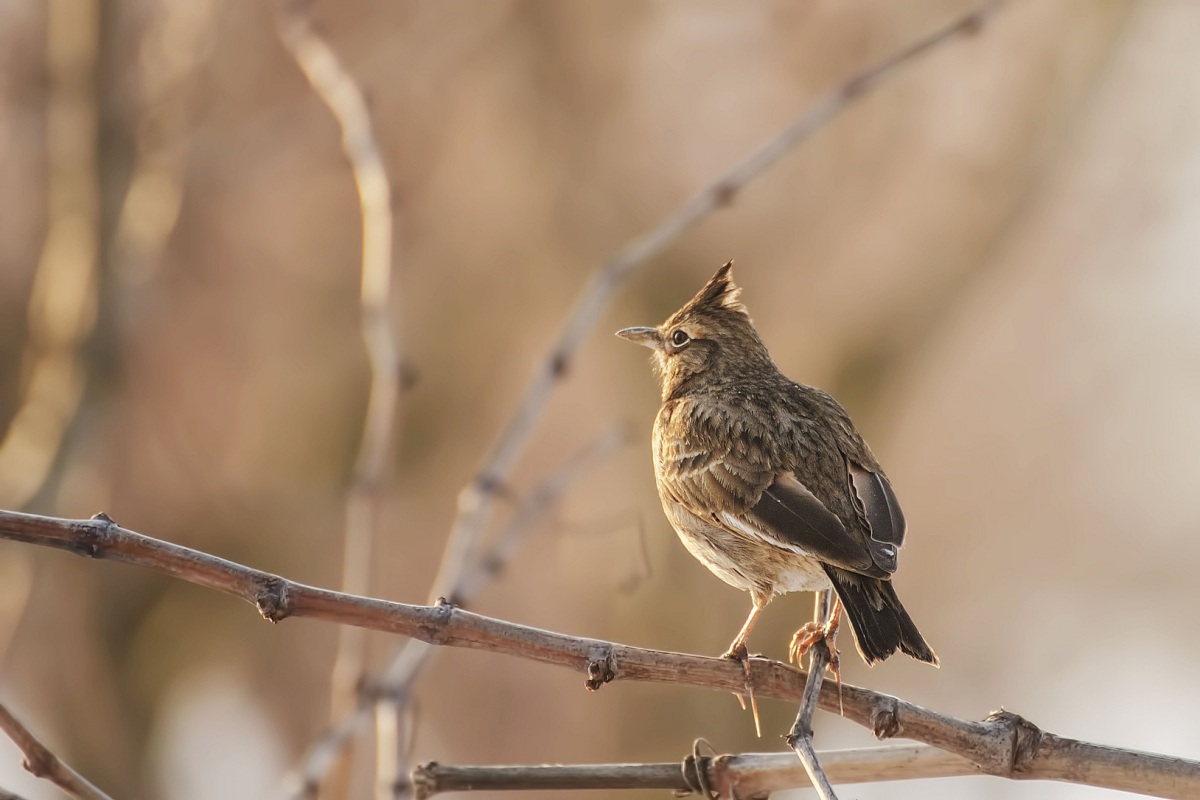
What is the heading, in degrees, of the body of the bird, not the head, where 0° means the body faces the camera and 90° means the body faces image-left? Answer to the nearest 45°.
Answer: approximately 135°

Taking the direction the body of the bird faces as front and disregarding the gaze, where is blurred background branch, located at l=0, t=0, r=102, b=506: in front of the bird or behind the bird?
in front

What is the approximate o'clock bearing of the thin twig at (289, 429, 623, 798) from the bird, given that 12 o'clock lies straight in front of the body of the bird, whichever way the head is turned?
The thin twig is roughly at 11 o'clock from the bird.

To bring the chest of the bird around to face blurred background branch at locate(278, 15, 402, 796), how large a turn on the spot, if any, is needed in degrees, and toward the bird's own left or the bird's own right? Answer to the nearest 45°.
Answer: approximately 45° to the bird's own left
